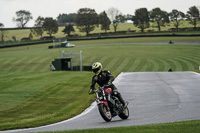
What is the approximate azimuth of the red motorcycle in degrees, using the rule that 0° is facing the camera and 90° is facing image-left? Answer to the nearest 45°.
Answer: approximately 45°
